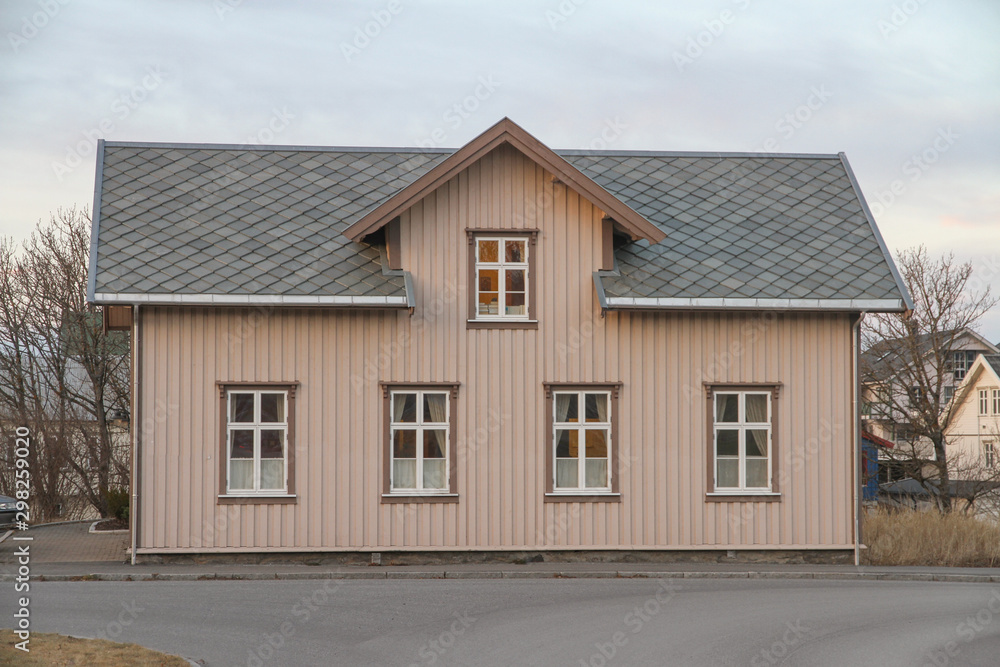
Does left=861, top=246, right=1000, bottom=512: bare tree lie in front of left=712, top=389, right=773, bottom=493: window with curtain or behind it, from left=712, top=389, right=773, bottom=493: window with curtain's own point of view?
behind

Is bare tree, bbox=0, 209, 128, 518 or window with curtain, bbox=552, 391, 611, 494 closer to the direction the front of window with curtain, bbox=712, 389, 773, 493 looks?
the window with curtain

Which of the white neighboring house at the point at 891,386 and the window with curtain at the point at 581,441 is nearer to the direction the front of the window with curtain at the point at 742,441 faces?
the window with curtain

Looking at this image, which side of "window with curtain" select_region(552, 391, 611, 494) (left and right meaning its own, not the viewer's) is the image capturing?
front

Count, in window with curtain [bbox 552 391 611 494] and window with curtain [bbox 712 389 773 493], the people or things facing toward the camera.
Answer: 2

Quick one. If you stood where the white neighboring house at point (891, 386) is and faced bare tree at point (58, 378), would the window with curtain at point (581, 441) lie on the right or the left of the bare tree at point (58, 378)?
left

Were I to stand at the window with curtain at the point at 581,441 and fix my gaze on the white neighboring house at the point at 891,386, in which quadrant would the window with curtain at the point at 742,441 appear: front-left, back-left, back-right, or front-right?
front-right

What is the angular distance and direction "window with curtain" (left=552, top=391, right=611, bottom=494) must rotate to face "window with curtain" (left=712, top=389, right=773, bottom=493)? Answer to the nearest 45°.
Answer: approximately 90° to its left

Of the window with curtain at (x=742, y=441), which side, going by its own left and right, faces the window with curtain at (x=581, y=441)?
right
